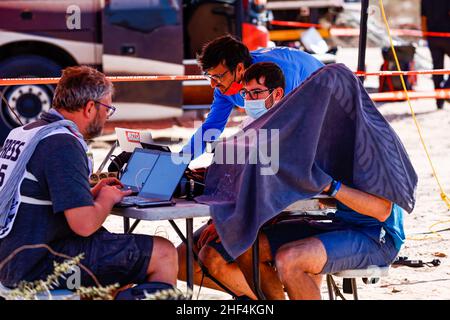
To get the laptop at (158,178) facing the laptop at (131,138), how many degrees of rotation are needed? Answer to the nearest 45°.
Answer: approximately 135° to its right

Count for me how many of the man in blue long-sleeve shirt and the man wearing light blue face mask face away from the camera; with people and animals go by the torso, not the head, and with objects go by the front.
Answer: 0

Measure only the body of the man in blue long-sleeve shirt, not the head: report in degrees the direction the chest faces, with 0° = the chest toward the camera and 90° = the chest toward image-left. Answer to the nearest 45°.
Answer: approximately 45°

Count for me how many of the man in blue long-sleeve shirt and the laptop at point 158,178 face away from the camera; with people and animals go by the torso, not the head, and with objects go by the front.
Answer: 0

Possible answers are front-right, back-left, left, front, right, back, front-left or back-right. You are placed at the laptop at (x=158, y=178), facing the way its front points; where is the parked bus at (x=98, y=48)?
back-right

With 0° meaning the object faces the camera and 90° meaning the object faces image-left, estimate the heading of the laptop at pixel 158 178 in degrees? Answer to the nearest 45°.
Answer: approximately 45°
